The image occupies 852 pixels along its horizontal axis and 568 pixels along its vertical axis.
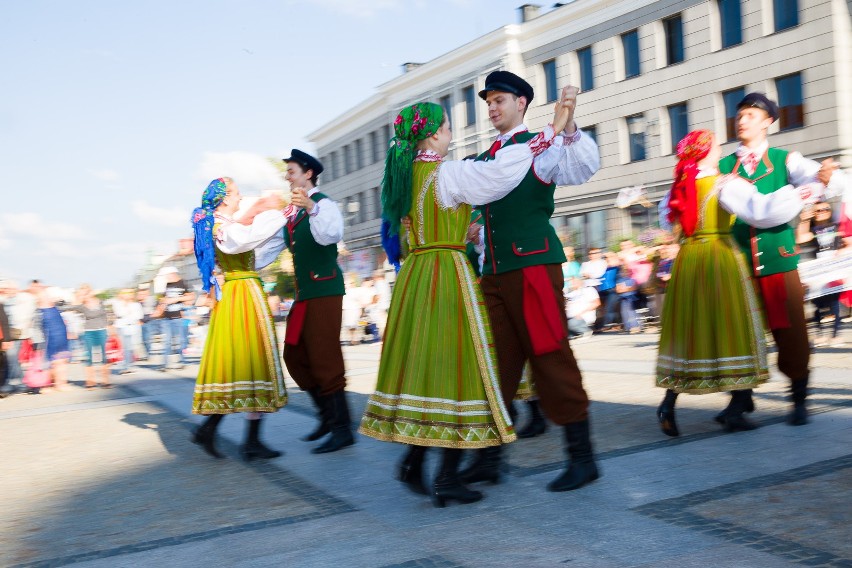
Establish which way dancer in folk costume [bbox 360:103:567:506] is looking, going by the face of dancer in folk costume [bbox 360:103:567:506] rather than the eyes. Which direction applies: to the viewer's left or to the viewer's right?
to the viewer's right

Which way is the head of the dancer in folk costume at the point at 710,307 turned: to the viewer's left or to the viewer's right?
to the viewer's right

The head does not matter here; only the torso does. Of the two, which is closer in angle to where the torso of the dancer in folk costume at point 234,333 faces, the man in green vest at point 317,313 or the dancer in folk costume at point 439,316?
the man in green vest

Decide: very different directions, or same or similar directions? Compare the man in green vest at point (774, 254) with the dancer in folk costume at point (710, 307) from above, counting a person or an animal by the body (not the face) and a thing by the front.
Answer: very different directions

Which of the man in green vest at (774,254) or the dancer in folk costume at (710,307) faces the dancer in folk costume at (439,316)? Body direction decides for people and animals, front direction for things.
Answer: the man in green vest

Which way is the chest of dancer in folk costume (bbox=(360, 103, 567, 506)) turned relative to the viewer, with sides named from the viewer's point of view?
facing away from the viewer and to the right of the viewer

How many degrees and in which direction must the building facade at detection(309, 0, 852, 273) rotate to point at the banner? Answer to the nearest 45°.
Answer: approximately 45° to its left

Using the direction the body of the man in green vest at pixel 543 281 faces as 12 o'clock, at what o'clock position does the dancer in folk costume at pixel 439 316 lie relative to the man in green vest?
The dancer in folk costume is roughly at 1 o'clock from the man in green vest.

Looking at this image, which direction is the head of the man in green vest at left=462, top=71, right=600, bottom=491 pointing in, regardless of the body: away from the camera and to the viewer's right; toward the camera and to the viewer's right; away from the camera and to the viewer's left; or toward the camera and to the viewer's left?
toward the camera and to the viewer's left

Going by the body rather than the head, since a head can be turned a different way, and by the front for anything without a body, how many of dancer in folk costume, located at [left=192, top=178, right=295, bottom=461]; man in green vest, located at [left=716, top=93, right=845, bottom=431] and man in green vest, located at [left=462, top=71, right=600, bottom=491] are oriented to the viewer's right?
1

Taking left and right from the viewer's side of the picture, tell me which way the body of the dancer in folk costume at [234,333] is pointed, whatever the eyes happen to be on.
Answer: facing to the right of the viewer
